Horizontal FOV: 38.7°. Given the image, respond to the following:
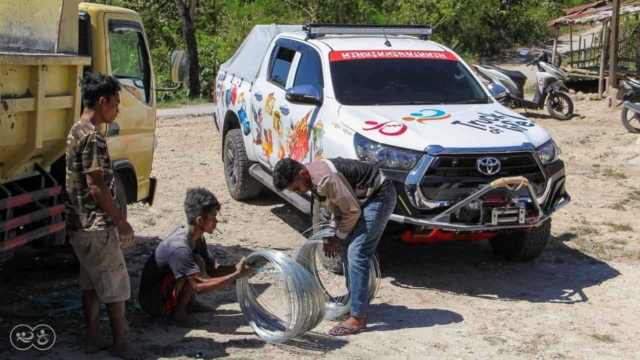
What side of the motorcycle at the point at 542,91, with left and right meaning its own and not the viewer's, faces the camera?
right

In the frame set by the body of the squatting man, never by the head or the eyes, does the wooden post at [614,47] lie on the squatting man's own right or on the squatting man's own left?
on the squatting man's own left

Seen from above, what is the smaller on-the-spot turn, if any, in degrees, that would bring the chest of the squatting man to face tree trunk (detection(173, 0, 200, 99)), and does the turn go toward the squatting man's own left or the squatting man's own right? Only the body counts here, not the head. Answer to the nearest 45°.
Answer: approximately 90° to the squatting man's own left

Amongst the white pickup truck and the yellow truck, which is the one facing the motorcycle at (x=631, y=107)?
the yellow truck

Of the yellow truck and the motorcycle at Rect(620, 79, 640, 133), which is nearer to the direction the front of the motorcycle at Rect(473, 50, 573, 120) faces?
the motorcycle

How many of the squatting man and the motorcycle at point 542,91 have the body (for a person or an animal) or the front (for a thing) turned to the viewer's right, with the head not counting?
2

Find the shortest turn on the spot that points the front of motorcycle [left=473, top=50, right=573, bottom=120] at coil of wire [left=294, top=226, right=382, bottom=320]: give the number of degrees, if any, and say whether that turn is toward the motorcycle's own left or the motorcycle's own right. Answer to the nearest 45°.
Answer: approximately 90° to the motorcycle's own right

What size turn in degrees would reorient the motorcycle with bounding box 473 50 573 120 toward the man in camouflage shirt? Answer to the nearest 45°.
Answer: approximately 90° to its right

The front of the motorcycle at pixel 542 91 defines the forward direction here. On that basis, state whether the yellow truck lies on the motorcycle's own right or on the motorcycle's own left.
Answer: on the motorcycle's own right

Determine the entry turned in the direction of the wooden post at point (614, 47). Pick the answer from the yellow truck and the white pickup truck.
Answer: the yellow truck

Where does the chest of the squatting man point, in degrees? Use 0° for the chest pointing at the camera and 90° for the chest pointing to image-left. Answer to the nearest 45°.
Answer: approximately 270°
